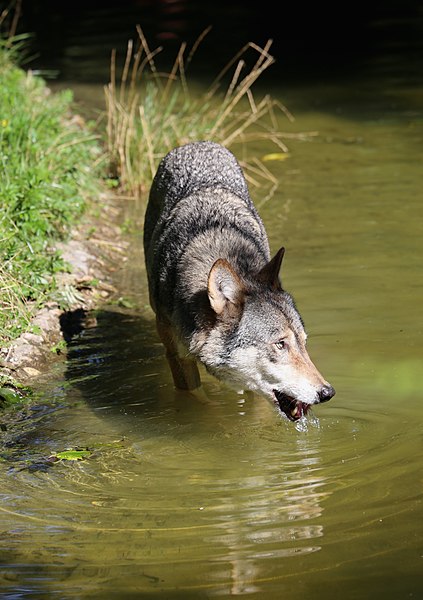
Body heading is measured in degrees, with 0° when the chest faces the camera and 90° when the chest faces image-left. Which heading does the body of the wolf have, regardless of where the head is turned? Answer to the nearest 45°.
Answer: approximately 315°
